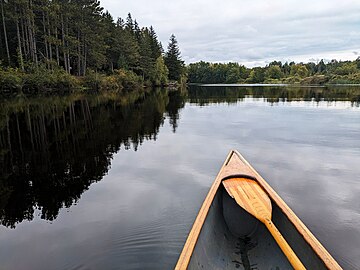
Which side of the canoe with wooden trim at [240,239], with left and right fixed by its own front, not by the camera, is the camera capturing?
back

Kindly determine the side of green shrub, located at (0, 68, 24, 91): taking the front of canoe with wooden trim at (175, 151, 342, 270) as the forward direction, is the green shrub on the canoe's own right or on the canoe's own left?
on the canoe's own left

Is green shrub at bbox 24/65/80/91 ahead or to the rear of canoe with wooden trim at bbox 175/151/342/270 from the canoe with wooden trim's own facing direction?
ahead
